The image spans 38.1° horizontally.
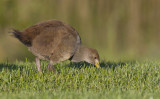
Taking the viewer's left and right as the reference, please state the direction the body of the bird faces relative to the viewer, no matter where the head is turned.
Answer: facing to the right of the viewer
